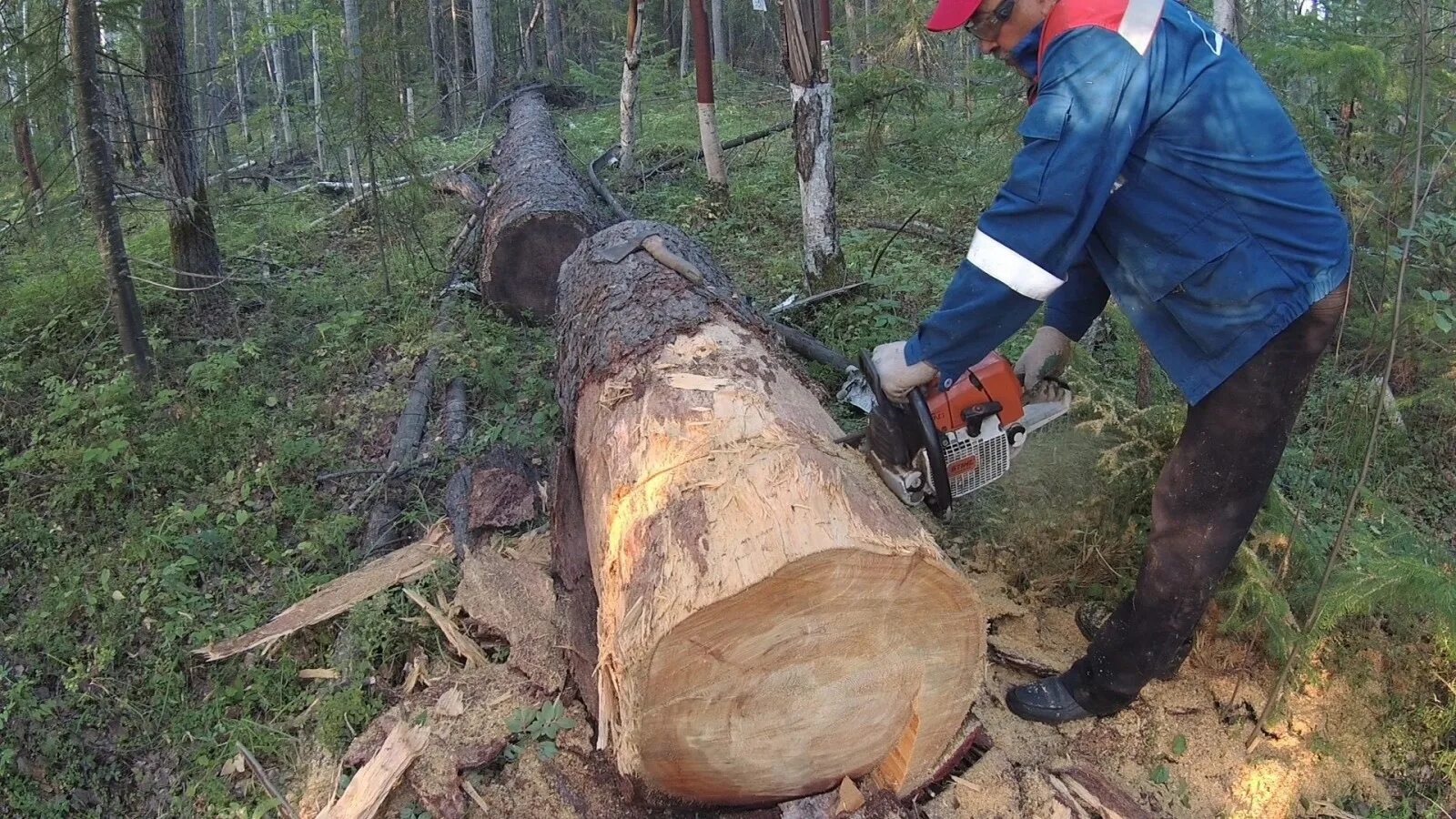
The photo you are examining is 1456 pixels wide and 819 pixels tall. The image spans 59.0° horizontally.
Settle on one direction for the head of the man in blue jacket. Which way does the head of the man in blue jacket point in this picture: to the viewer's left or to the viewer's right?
to the viewer's left

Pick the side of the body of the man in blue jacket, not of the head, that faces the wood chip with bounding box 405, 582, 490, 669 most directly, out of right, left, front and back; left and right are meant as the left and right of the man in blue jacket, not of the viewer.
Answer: front

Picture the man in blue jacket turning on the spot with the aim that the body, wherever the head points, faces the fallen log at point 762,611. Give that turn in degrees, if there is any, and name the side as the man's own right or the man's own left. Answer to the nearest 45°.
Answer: approximately 45° to the man's own left

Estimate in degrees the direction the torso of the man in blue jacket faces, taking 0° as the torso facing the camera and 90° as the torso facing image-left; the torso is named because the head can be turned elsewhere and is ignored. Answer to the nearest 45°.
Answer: approximately 90°
